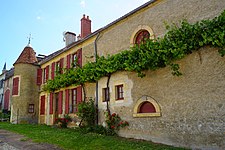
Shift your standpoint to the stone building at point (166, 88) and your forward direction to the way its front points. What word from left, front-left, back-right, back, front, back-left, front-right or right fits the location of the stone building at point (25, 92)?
right

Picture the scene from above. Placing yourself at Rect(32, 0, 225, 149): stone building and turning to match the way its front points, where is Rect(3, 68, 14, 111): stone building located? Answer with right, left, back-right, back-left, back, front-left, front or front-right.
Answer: right

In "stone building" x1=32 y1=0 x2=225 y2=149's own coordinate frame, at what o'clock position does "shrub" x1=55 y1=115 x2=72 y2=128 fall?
The shrub is roughly at 3 o'clock from the stone building.

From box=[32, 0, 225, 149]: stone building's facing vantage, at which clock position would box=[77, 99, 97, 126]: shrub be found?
The shrub is roughly at 3 o'clock from the stone building.
